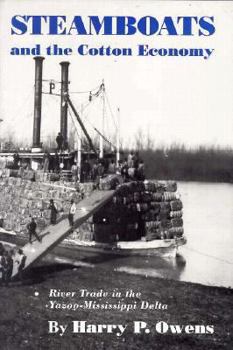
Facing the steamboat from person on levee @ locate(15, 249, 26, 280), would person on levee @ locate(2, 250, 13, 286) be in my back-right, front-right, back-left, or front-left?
back-left

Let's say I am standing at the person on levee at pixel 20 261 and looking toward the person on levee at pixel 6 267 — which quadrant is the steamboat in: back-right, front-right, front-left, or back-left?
back-right

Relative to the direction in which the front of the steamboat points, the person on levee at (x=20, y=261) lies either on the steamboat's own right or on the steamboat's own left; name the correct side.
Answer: on the steamboat's own right

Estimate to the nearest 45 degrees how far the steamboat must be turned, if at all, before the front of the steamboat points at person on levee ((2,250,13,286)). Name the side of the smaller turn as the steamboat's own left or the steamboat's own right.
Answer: approximately 45° to the steamboat's own right
